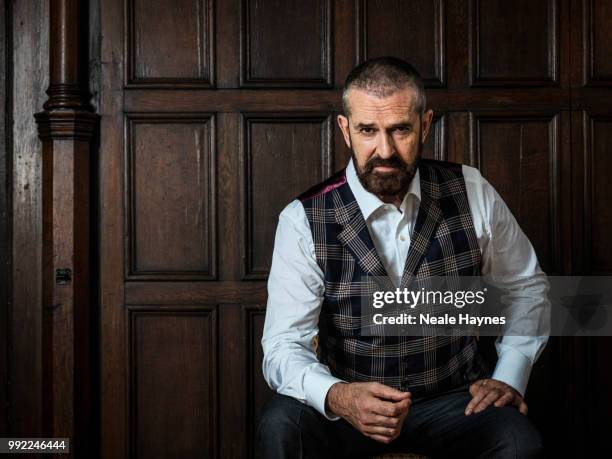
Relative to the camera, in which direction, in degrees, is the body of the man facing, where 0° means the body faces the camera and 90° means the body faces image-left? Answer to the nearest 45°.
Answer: approximately 0°

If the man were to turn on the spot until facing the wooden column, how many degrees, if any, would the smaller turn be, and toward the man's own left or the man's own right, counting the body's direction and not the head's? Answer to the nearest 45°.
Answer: approximately 90° to the man's own right
